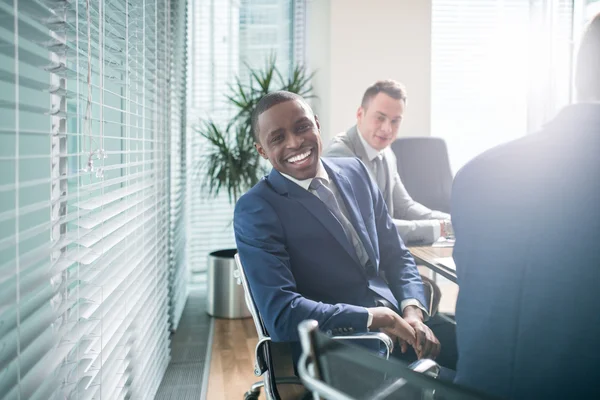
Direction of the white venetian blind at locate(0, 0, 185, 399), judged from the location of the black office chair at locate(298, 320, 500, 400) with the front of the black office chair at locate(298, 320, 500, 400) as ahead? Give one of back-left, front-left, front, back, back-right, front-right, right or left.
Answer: left

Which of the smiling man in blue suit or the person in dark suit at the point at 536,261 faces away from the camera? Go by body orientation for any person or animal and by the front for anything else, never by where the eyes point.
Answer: the person in dark suit

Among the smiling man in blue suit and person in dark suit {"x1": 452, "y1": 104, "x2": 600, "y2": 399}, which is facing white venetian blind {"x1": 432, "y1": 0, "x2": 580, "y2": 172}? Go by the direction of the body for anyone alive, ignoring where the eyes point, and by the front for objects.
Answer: the person in dark suit

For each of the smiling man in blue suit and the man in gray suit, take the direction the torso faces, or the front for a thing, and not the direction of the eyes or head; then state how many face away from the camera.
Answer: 0

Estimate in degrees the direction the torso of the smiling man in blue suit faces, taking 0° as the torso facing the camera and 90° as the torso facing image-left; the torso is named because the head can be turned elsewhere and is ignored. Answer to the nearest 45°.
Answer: approximately 315°

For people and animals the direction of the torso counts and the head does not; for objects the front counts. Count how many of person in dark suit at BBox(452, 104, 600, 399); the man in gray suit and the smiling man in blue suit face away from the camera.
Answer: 1

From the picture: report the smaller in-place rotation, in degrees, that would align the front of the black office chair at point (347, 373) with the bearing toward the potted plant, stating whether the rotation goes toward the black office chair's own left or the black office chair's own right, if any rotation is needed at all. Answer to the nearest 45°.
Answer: approximately 45° to the black office chair's own left

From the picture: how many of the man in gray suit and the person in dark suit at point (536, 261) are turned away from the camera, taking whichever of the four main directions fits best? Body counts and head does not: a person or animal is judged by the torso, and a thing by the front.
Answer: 1

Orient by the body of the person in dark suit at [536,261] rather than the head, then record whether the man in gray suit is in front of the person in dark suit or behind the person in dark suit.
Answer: in front

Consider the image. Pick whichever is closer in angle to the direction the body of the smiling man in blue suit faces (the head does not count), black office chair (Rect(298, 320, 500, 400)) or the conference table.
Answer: the black office chair

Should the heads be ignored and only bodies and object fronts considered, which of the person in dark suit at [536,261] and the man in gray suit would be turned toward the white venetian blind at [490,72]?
the person in dark suit

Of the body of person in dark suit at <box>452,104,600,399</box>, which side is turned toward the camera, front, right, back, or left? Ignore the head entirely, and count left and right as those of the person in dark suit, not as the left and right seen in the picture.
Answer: back
